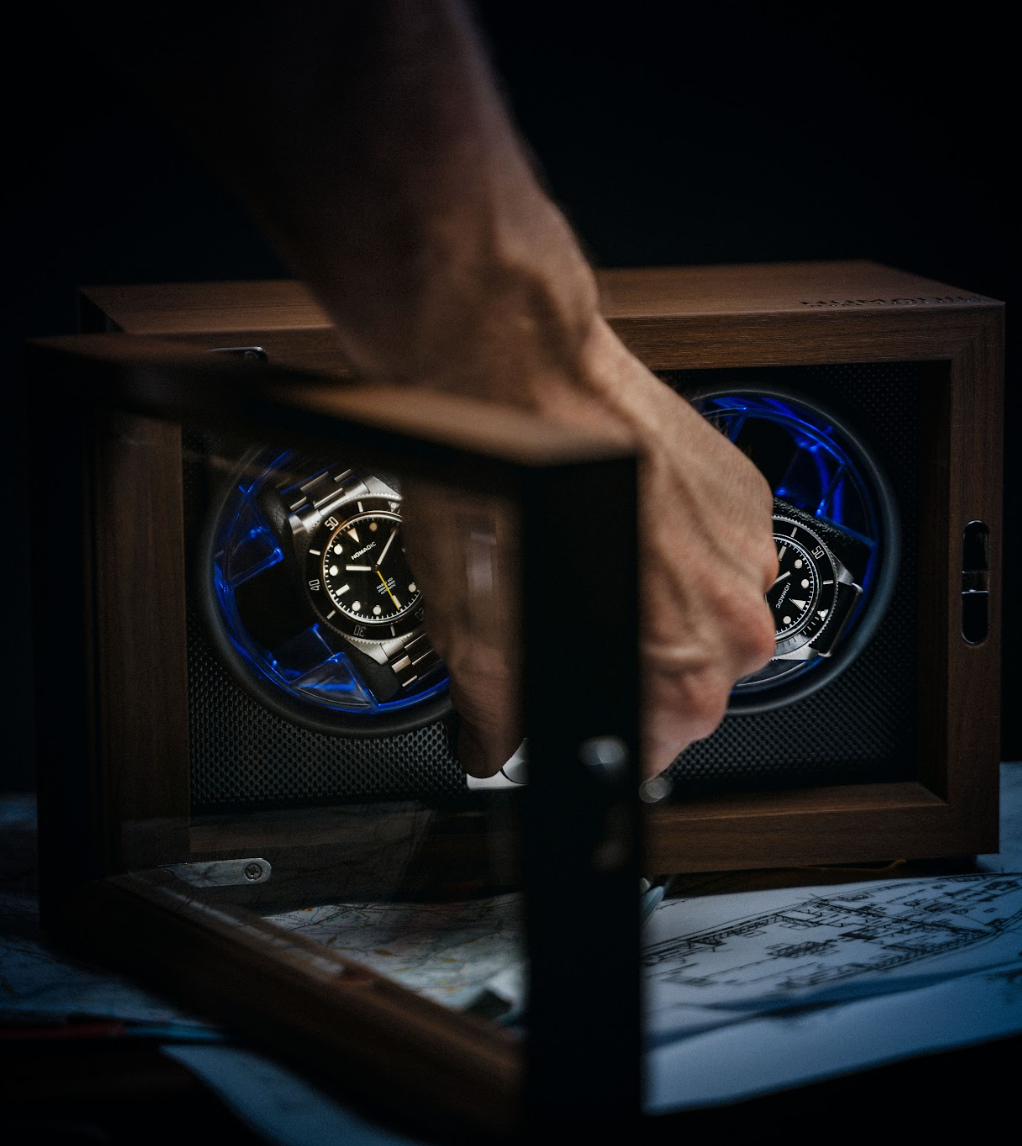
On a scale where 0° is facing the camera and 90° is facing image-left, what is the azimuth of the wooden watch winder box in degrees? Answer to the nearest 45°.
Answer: approximately 0°
